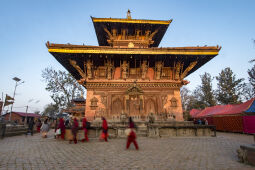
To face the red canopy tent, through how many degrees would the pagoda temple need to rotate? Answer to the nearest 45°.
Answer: approximately 90° to its left

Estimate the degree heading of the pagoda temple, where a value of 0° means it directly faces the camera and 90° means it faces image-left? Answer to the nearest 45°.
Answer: approximately 0°
